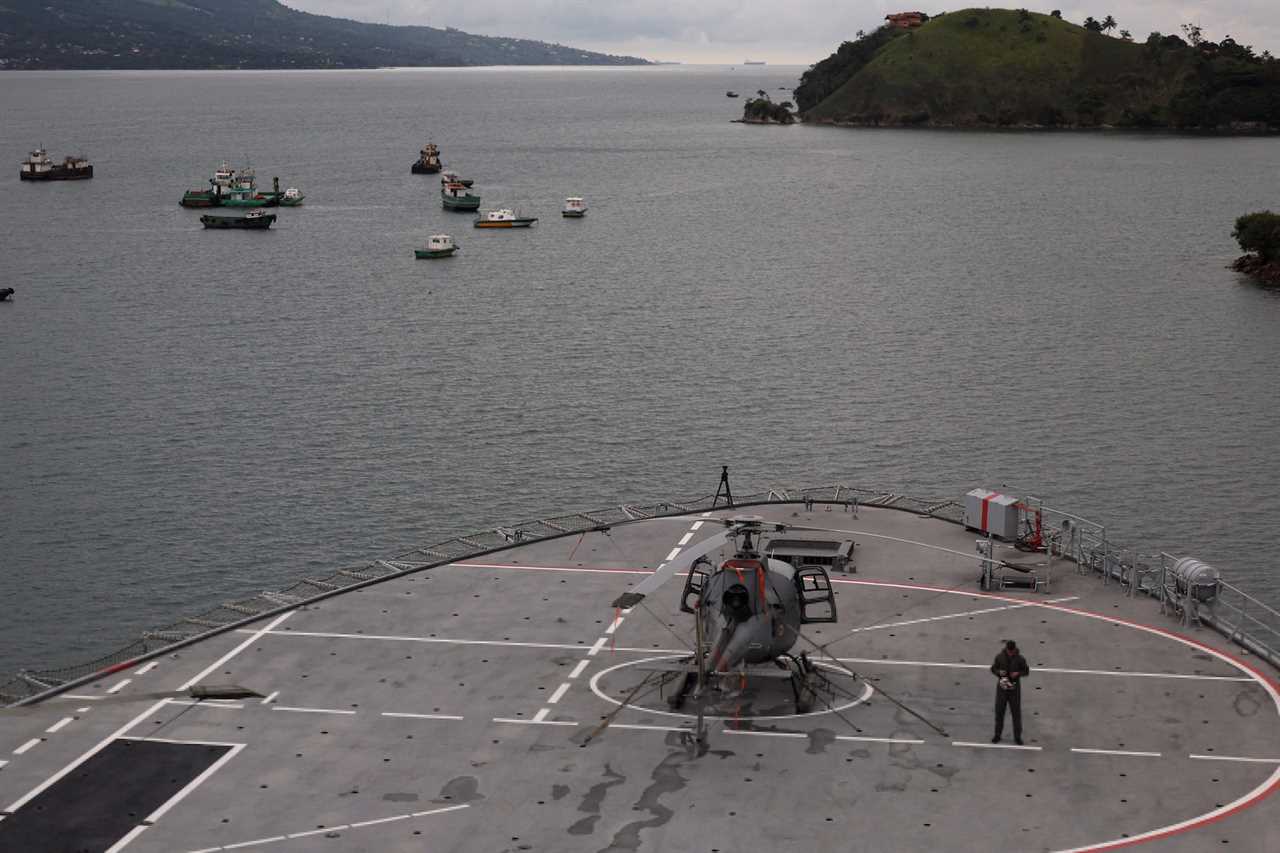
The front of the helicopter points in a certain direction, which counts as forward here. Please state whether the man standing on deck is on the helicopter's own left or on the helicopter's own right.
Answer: on the helicopter's own right

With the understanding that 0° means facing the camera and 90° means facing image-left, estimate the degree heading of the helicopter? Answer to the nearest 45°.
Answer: approximately 180°
